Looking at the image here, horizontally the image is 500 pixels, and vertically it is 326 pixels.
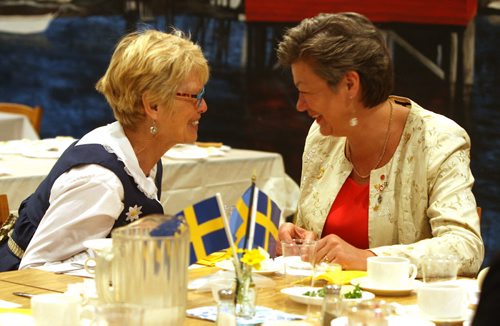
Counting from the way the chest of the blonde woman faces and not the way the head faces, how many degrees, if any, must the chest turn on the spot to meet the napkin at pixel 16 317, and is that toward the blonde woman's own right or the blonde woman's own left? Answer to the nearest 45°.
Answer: approximately 90° to the blonde woman's own right

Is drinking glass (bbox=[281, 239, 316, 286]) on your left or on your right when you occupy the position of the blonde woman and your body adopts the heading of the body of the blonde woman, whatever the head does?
on your right

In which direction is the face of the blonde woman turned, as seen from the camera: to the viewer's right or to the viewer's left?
to the viewer's right

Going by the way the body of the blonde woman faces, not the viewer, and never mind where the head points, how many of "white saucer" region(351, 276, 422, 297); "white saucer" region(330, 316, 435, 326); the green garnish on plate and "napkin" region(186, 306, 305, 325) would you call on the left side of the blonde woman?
0

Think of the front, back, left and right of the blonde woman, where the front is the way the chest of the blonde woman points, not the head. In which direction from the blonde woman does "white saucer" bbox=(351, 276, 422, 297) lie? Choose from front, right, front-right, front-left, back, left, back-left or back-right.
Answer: front-right

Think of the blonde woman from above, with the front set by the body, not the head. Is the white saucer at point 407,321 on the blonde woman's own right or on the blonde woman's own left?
on the blonde woman's own right

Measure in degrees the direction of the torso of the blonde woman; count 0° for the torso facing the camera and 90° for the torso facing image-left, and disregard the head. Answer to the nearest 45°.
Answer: approximately 270°
